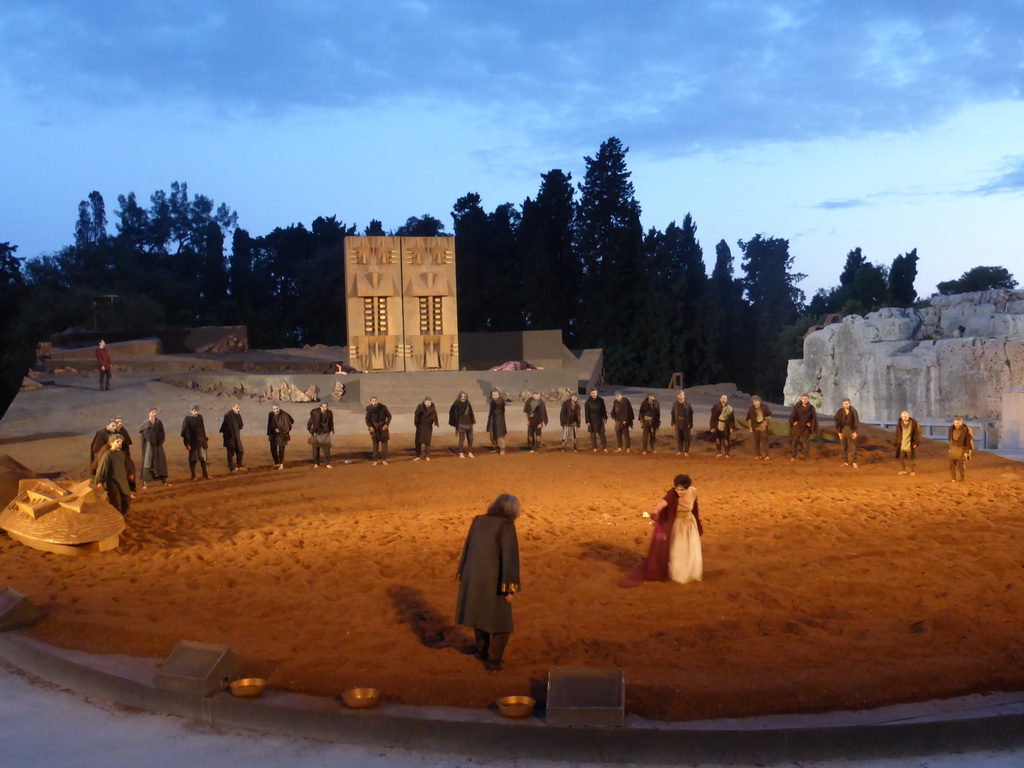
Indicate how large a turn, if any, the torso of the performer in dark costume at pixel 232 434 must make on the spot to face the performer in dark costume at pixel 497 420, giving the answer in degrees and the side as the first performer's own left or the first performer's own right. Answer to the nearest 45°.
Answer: approximately 45° to the first performer's own left

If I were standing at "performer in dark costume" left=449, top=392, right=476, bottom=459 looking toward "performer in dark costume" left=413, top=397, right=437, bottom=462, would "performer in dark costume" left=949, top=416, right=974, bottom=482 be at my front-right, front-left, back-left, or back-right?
back-left

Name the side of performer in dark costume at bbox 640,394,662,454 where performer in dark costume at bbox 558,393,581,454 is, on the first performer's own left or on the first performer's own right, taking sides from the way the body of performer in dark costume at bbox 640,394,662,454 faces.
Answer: on the first performer's own right

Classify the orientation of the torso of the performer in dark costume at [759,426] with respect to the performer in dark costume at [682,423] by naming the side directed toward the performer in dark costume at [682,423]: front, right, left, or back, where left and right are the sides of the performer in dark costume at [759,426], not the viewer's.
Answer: right

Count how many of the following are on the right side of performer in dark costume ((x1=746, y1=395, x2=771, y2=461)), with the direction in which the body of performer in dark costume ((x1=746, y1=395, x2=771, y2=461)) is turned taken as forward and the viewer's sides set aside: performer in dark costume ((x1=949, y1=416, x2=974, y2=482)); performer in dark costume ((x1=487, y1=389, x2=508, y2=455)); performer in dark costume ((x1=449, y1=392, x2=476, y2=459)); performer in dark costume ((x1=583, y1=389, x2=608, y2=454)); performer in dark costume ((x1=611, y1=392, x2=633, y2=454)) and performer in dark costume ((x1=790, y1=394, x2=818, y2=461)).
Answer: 4

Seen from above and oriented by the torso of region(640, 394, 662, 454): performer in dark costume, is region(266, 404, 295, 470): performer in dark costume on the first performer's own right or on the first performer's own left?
on the first performer's own right

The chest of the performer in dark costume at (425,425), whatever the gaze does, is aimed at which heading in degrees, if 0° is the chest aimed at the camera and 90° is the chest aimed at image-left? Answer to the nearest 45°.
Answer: approximately 0°

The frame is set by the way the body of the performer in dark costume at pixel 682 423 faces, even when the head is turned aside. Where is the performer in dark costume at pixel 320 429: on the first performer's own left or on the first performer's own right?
on the first performer's own right
